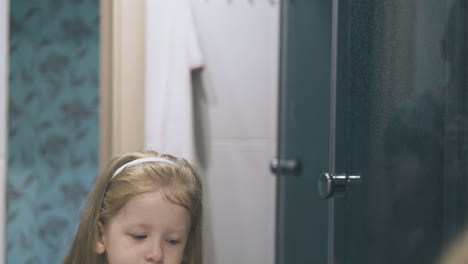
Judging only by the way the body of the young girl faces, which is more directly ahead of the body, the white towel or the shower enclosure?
the shower enclosure

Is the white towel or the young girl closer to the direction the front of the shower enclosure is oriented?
the young girl

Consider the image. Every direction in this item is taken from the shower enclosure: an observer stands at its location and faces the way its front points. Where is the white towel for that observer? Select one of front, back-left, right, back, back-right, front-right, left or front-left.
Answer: right

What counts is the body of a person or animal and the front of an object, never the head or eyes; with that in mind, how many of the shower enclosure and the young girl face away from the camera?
0

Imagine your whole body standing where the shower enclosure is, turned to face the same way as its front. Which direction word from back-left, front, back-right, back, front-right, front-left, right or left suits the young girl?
front-right

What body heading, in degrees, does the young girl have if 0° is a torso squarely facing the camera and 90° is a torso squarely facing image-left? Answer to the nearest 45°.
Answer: approximately 315°

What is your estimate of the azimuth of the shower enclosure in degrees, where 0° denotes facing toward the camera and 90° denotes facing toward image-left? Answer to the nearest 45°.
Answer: approximately 45°

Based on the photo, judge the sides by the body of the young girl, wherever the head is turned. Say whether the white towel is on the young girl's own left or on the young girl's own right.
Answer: on the young girl's own left
